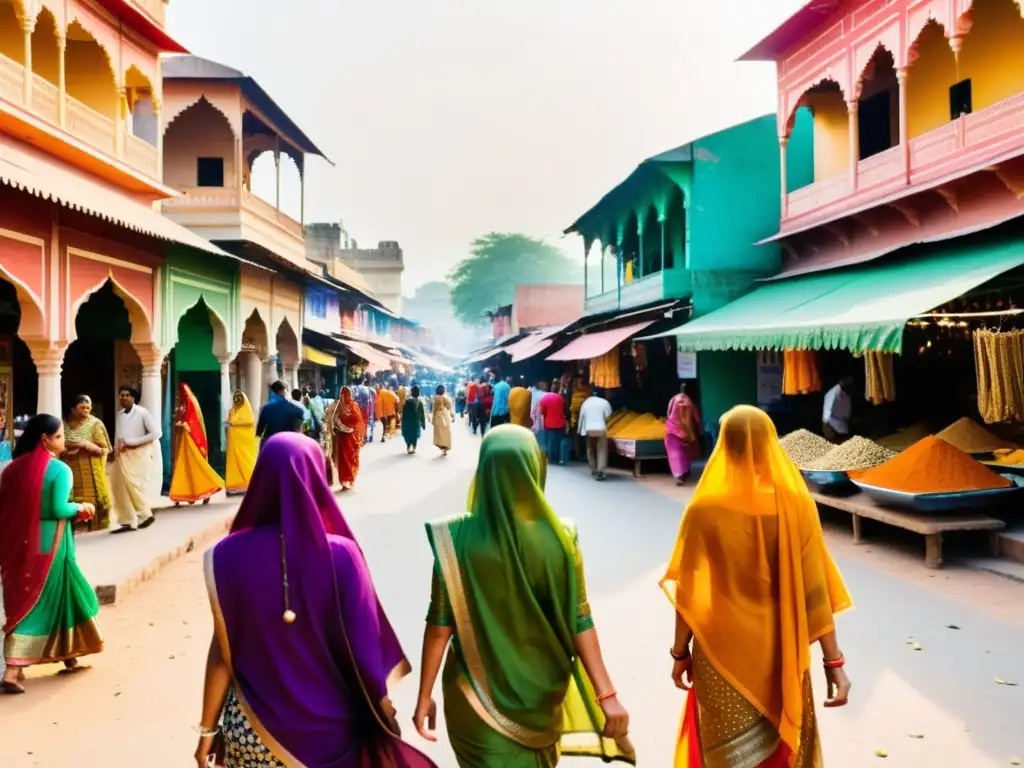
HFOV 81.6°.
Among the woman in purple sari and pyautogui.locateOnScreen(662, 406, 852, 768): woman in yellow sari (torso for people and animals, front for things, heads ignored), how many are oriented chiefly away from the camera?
2

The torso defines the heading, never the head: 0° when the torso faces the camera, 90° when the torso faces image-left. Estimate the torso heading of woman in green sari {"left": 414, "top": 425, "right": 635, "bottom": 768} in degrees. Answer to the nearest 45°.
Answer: approximately 180°

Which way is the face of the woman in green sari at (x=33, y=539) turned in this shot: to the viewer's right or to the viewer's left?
to the viewer's right

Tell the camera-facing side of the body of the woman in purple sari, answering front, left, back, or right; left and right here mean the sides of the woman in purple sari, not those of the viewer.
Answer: back

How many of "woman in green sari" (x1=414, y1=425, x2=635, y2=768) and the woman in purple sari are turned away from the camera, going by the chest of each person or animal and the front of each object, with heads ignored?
2

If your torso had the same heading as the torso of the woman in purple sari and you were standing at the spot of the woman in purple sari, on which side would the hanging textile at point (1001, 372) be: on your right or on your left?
on your right

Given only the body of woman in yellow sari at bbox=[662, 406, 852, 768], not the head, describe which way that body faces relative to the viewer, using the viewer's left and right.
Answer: facing away from the viewer
